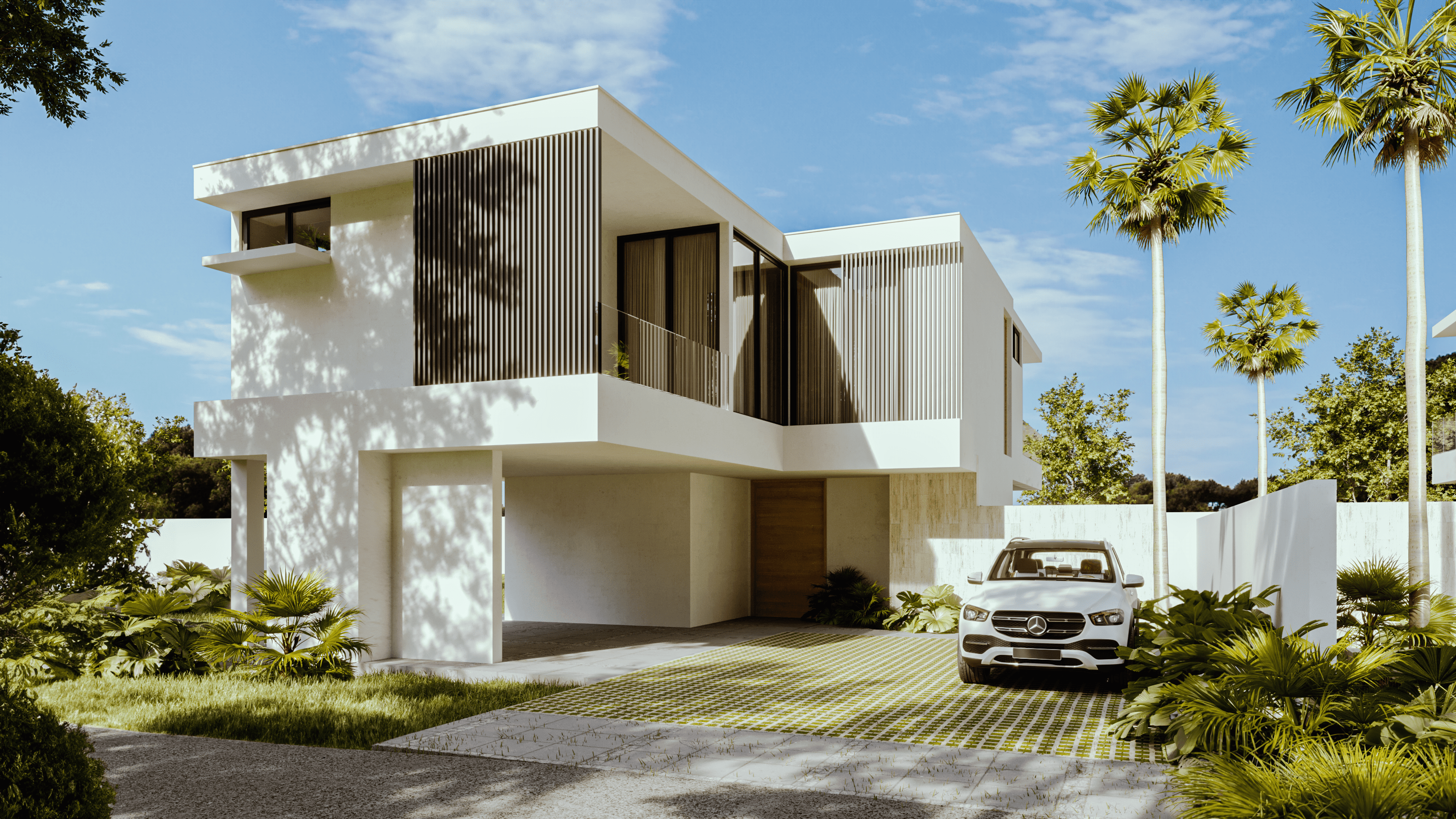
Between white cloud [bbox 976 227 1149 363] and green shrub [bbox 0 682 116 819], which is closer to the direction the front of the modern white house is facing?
the green shrub

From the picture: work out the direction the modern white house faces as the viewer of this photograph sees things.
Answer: facing the viewer and to the left of the viewer

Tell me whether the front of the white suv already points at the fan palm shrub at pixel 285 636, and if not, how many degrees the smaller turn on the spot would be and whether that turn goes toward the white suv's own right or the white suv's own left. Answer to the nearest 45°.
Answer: approximately 90° to the white suv's own right

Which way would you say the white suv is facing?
toward the camera

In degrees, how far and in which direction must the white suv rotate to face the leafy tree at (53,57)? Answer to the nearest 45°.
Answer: approximately 45° to its right

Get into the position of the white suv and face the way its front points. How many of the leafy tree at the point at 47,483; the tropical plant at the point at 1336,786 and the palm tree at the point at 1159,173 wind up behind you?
1

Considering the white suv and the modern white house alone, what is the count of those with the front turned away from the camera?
0
